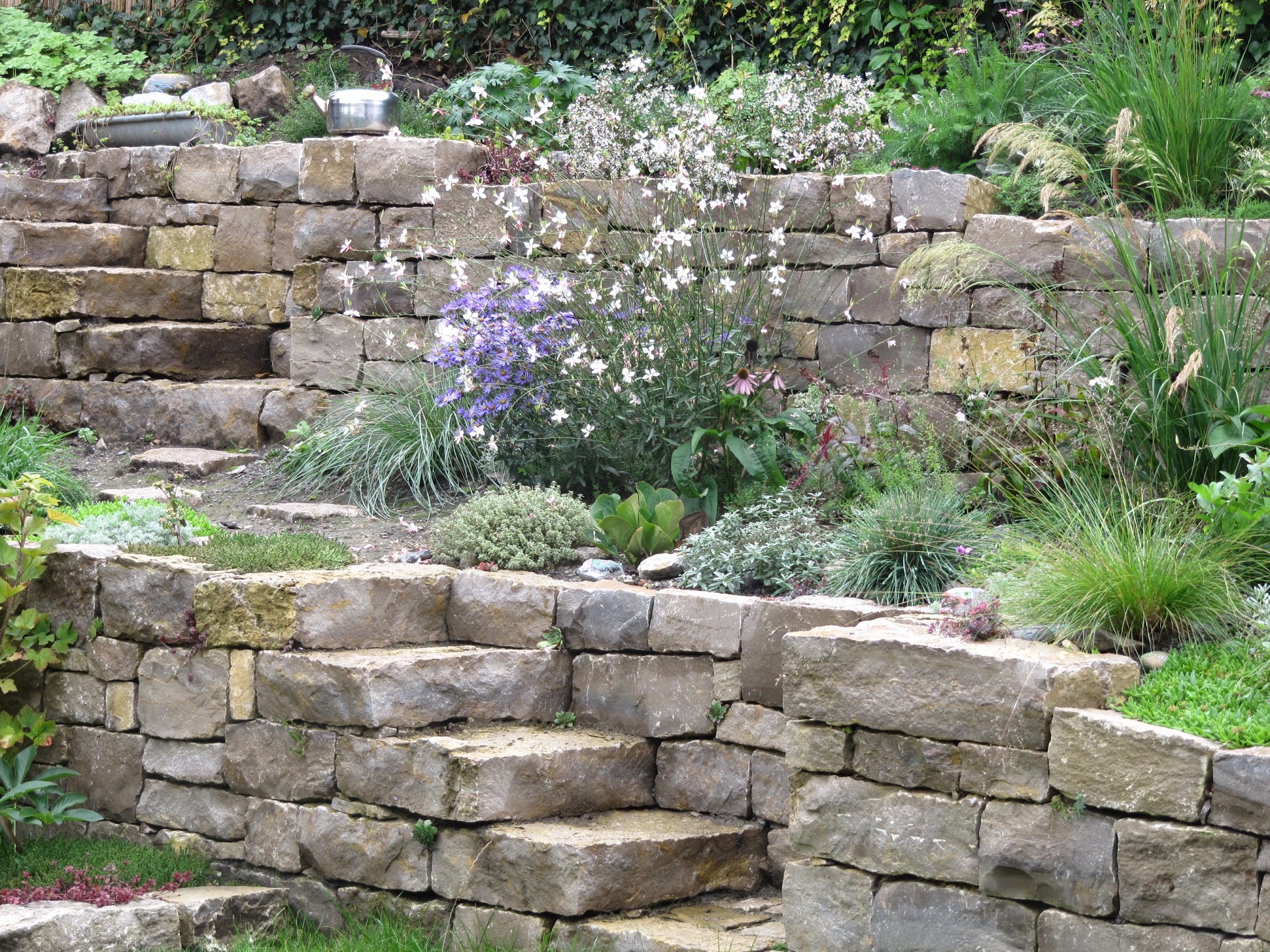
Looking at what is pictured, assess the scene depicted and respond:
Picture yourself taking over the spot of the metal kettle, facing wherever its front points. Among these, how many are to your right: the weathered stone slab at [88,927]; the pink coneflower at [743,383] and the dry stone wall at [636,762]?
0

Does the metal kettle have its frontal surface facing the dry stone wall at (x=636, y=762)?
no

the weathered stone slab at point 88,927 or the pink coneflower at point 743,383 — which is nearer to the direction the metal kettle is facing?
the weathered stone slab

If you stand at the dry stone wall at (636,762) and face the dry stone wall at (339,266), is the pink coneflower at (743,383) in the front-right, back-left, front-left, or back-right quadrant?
front-right

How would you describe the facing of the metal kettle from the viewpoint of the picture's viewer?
facing to the left of the viewer

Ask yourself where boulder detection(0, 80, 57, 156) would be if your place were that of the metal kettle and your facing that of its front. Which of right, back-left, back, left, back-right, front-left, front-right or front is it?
front-right

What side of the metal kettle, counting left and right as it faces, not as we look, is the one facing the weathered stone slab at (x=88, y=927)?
left

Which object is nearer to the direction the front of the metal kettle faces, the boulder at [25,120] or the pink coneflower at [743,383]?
the boulder

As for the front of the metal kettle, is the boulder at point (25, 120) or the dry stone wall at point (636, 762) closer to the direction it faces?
the boulder

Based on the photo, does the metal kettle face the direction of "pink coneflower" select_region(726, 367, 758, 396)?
no
